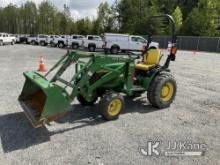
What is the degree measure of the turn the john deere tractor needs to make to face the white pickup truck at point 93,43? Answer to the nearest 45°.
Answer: approximately 135° to its right

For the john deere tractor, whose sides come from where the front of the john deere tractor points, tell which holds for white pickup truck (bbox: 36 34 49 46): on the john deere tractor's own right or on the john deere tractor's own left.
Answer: on the john deere tractor's own right

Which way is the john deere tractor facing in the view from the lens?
facing the viewer and to the left of the viewer

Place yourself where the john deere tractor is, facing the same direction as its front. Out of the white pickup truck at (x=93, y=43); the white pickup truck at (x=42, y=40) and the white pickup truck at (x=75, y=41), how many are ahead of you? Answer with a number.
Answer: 0

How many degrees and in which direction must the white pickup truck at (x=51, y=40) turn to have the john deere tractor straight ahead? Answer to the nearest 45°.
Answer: approximately 45° to its right

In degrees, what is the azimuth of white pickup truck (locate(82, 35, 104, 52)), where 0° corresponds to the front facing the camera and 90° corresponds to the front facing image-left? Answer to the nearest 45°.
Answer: approximately 45°

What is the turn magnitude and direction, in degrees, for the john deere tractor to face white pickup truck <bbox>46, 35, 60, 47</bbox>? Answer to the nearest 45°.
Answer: approximately 135° to its right

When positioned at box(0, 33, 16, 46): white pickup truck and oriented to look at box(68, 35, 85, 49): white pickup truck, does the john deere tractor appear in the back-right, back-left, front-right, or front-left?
front-right

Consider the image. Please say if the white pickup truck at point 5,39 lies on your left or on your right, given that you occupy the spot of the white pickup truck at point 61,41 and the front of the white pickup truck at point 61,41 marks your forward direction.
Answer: on your right

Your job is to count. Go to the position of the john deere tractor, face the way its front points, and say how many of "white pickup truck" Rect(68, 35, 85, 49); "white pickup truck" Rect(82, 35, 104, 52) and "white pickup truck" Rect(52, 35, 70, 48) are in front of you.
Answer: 0

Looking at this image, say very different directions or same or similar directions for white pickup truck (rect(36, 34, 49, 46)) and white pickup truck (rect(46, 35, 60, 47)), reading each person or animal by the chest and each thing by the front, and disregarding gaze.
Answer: same or similar directions

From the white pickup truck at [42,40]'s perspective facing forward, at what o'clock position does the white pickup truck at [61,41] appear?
the white pickup truck at [61,41] is roughly at 10 o'clock from the white pickup truck at [42,40].
